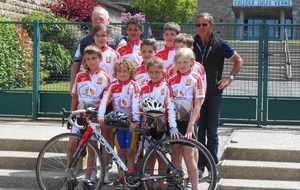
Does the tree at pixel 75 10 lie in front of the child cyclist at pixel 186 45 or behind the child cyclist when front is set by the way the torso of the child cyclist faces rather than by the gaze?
behind

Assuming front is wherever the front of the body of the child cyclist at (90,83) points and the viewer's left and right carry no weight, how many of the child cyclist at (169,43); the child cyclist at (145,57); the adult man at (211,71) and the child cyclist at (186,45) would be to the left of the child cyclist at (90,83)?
4

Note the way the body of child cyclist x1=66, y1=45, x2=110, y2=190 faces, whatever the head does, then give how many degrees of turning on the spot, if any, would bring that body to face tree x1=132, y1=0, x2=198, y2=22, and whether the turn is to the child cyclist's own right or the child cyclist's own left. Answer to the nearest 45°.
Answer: approximately 180°

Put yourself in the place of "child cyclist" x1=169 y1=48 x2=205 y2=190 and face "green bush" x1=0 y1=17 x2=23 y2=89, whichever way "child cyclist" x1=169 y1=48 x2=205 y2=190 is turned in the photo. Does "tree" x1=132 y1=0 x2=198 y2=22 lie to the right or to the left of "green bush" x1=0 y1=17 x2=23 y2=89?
right

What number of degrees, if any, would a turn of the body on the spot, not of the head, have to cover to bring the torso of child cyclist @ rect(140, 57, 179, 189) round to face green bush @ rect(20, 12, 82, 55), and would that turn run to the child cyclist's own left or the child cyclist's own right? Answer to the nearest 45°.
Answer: approximately 135° to the child cyclist's own right

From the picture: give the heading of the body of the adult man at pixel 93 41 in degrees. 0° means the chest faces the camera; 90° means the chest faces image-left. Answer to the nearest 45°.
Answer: approximately 0°
